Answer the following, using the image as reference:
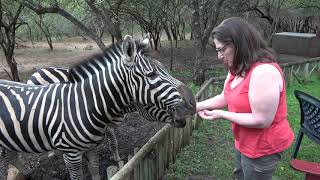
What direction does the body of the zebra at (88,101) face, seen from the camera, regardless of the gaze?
to the viewer's right

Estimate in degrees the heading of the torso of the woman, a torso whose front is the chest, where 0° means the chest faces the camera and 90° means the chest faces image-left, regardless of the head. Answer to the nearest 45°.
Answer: approximately 90°

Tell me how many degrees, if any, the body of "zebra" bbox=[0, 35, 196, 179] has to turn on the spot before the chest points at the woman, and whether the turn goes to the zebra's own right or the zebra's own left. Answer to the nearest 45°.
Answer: approximately 45° to the zebra's own right

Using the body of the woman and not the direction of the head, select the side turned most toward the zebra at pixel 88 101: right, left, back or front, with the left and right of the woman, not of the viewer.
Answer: front

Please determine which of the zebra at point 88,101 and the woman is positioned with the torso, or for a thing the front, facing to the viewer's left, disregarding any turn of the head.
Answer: the woman

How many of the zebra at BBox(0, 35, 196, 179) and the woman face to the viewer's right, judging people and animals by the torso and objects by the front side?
1
